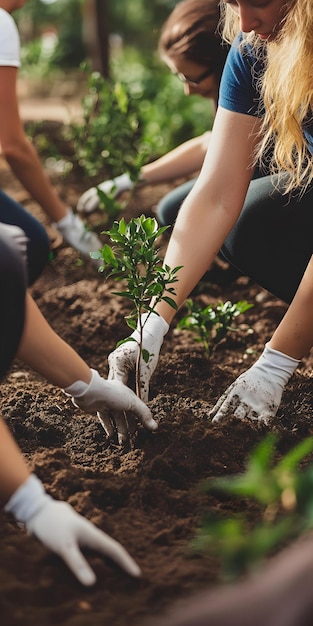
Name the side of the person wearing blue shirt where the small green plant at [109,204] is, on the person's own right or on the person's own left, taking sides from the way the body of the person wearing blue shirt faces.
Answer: on the person's own right

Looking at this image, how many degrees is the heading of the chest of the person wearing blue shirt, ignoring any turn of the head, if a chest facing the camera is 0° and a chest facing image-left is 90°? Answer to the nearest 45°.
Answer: approximately 45°

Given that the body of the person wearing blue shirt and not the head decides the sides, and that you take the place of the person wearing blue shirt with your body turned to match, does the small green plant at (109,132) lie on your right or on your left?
on your right

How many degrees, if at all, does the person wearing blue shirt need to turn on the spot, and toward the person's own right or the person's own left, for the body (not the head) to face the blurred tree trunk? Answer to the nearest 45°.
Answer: approximately 135° to the person's own right

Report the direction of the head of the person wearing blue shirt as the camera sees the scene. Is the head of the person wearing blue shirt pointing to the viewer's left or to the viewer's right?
to the viewer's left
